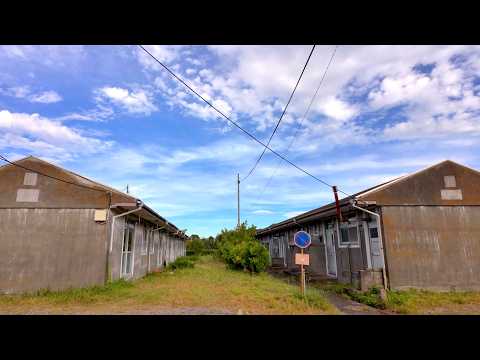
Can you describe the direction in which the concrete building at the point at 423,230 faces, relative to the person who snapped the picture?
facing the viewer and to the left of the viewer

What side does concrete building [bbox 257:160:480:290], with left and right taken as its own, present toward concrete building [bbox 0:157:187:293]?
front

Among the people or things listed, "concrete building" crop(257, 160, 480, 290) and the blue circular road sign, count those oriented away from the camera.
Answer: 0

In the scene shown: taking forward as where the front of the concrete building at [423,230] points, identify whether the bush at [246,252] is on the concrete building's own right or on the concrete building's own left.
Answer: on the concrete building's own right

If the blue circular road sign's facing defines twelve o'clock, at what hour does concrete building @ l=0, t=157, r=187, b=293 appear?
The concrete building is roughly at 3 o'clock from the blue circular road sign.

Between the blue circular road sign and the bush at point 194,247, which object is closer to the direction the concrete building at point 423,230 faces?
the blue circular road sign

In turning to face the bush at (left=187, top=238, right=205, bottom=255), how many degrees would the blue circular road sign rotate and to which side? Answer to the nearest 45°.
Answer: approximately 135° to its right

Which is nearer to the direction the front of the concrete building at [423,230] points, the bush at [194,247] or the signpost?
the signpost

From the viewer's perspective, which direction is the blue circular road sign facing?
toward the camera
